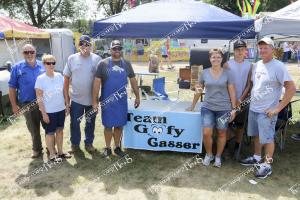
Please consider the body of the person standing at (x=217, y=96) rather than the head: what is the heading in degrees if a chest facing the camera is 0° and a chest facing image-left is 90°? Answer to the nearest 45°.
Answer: approximately 0°

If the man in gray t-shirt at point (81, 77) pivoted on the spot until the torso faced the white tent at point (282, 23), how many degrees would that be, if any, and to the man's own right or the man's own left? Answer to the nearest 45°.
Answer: approximately 90° to the man's own left

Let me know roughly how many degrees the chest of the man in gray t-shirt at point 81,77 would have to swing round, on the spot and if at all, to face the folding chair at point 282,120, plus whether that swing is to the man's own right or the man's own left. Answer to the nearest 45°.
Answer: approximately 90° to the man's own left

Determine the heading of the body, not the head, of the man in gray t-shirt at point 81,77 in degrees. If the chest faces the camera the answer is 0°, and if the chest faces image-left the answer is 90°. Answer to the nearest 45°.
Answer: approximately 0°

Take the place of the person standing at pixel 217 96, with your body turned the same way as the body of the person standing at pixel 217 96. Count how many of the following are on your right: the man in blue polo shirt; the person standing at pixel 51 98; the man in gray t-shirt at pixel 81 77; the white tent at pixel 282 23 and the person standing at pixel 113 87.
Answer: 4

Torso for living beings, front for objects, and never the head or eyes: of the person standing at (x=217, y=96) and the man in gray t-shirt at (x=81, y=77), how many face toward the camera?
2

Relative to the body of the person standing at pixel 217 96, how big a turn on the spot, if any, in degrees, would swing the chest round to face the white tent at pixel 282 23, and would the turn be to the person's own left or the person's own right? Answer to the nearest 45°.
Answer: approximately 135° to the person's own left

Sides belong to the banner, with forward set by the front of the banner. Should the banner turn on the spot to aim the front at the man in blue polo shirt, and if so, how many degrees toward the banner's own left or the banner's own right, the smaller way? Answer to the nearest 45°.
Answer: approximately 90° to the banner's own right

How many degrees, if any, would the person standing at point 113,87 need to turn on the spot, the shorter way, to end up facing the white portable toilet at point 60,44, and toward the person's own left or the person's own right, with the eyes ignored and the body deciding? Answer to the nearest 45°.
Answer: approximately 180°
